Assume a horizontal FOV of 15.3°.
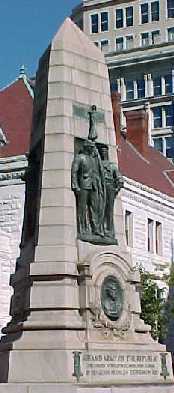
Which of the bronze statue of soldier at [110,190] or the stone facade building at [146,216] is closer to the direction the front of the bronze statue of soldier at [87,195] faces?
the bronze statue of soldier

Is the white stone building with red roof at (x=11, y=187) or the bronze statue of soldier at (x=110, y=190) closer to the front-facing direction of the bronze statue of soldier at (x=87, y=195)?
the bronze statue of soldier

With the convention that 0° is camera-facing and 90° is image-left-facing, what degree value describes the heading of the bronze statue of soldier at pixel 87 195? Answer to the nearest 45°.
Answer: approximately 315°

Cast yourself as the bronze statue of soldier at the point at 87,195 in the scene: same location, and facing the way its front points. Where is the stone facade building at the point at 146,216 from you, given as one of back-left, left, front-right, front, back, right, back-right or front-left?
back-left

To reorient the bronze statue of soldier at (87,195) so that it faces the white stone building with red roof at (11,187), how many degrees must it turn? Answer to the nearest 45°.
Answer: approximately 135° to its left

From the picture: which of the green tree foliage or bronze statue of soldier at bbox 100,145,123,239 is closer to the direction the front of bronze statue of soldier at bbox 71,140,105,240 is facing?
the bronze statue of soldier

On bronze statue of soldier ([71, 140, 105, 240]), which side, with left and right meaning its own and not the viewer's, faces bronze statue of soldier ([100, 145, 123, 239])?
left

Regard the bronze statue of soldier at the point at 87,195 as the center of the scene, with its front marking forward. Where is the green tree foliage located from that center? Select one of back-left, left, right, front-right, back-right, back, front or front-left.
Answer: back-left
